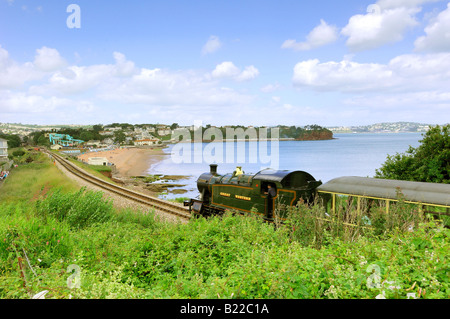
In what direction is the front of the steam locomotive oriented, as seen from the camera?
facing away from the viewer and to the left of the viewer
